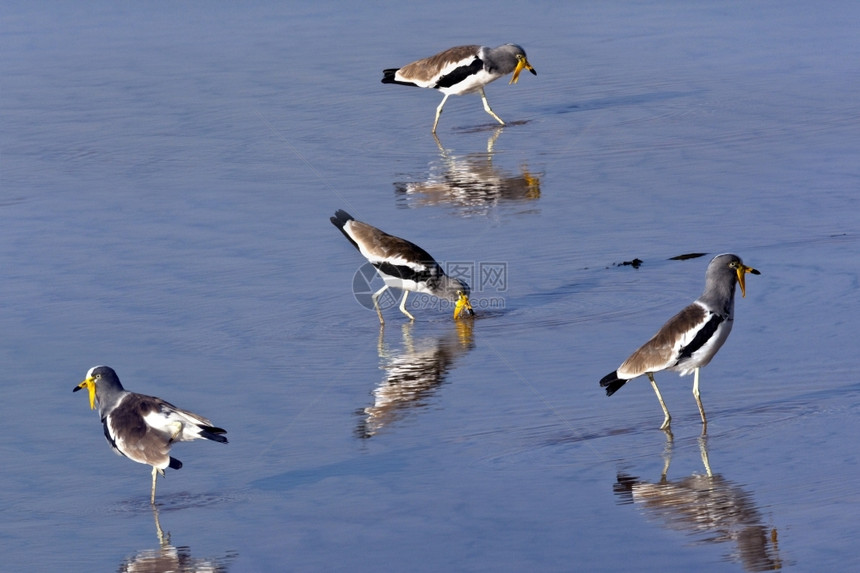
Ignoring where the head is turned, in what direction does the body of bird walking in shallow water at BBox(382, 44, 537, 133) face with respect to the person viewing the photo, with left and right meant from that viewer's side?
facing to the right of the viewer

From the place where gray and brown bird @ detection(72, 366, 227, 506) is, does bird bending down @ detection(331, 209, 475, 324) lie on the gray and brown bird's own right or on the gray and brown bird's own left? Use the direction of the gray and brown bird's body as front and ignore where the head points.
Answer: on the gray and brown bird's own right

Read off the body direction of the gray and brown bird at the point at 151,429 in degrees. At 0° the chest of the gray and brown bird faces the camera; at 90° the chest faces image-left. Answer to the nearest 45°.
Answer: approximately 90°

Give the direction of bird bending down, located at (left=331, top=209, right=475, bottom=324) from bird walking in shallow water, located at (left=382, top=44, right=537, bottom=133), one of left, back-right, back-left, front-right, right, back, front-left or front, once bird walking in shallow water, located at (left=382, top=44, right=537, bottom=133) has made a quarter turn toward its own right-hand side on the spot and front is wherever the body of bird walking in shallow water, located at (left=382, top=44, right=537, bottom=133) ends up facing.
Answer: front

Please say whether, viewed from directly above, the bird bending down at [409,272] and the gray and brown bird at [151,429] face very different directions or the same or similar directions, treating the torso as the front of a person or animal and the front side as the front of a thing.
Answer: very different directions

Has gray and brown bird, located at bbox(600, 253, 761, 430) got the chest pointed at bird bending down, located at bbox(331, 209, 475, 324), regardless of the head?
no

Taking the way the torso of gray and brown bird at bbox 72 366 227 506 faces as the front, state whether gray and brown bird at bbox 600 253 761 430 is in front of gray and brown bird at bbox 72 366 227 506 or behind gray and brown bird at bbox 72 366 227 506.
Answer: behind

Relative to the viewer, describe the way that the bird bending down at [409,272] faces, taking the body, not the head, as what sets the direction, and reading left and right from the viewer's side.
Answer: facing to the right of the viewer

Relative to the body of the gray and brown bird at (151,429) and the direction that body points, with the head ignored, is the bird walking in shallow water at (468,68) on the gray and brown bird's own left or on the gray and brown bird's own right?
on the gray and brown bird's own right

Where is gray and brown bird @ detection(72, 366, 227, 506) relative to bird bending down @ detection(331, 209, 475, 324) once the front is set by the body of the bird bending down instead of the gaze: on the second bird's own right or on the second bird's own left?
on the second bird's own right

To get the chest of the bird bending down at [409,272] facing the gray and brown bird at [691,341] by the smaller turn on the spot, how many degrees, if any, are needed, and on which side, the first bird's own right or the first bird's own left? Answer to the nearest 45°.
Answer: approximately 45° to the first bird's own right

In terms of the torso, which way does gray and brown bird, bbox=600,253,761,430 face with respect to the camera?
to the viewer's right

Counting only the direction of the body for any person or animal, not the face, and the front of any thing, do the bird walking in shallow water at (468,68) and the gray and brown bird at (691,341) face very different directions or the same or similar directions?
same or similar directions

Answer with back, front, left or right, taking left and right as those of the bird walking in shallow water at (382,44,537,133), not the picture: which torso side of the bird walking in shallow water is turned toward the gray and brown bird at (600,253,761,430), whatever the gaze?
right

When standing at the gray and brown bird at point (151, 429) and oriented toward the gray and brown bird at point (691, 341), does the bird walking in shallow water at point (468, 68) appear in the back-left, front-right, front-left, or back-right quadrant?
front-left
